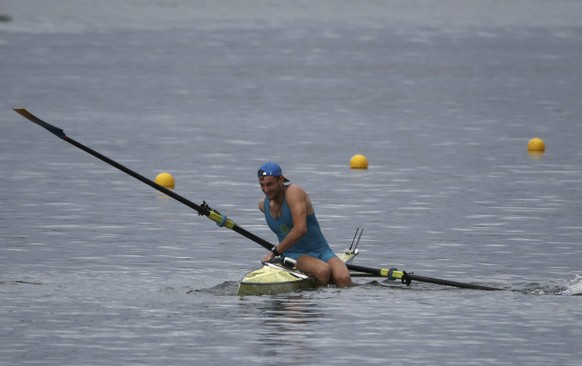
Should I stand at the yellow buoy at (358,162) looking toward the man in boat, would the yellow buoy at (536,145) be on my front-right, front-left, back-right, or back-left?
back-left

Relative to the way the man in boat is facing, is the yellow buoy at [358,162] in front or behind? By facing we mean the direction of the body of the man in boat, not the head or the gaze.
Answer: behind

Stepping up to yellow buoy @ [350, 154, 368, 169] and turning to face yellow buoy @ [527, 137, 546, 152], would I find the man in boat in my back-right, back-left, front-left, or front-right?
back-right
